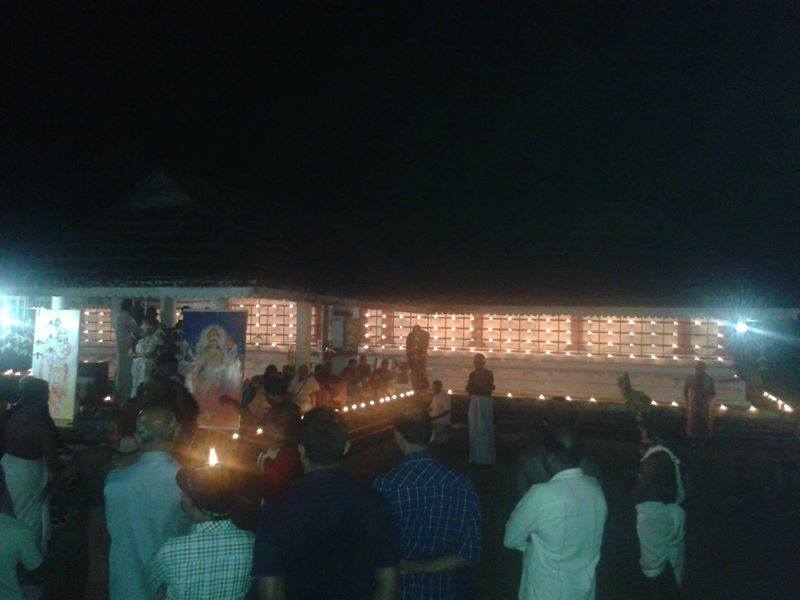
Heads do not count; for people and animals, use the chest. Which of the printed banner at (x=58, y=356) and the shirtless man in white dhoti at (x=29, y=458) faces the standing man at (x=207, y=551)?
the printed banner

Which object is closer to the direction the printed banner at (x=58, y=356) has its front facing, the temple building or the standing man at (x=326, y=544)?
the standing man

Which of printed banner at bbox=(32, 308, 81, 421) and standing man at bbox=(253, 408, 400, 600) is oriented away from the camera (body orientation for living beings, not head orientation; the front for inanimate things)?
the standing man

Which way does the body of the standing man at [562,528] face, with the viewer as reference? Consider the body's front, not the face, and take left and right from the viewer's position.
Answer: facing away from the viewer and to the left of the viewer

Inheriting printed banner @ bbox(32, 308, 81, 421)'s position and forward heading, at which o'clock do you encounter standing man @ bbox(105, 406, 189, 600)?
The standing man is roughly at 12 o'clock from the printed banner.

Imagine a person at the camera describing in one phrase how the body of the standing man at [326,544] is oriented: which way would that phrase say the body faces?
away from the camera

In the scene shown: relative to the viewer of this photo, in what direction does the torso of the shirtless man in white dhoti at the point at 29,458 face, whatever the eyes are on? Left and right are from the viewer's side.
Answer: facing away from the viewer and to the right of the viewer

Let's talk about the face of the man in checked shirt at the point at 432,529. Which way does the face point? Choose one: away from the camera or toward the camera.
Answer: away from the camera

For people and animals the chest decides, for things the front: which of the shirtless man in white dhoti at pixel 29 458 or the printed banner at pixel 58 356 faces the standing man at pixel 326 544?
the printed banner

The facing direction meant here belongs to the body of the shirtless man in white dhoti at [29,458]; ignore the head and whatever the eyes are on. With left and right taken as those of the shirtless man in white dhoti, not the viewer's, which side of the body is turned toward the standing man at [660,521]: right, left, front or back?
right

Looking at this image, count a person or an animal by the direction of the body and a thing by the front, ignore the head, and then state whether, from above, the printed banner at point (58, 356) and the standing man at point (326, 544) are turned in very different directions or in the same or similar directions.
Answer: very different directions

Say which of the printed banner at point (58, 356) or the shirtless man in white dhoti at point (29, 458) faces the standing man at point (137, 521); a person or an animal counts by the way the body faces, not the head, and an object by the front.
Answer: the printed banner
